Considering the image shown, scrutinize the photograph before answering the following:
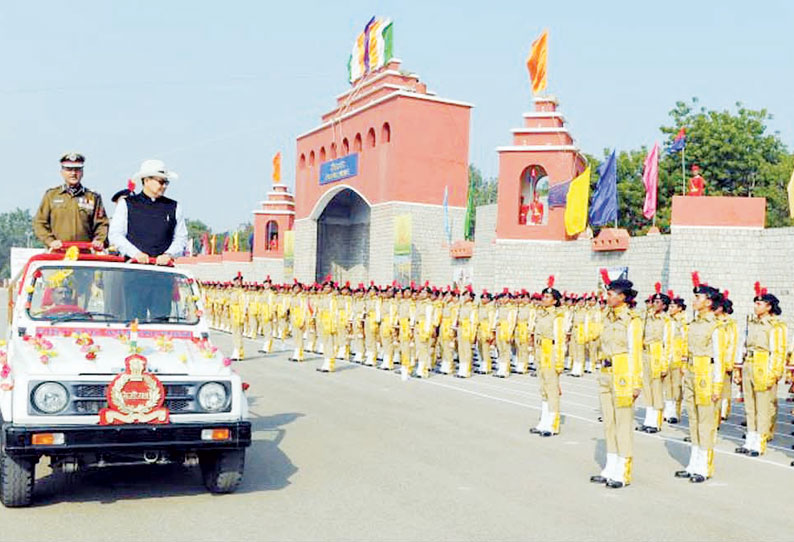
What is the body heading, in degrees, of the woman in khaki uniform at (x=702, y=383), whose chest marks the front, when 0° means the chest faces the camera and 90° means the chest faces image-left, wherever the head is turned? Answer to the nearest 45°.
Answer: approximately 45°

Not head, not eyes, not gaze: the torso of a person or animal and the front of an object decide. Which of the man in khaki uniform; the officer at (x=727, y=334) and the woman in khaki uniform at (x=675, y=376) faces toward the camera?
the man in khaki uniform

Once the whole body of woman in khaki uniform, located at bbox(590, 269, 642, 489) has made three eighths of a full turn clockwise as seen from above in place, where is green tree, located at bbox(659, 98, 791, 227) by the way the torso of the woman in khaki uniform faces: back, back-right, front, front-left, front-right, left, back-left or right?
front

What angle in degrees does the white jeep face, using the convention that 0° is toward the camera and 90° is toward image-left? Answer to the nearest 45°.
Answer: approximately 0°

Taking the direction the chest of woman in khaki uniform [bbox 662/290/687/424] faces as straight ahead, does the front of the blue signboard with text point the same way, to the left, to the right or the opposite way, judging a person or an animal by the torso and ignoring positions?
to the left

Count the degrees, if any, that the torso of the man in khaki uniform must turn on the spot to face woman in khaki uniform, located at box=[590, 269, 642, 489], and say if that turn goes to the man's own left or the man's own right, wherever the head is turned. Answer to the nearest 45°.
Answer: approximately 45° to the man's own left

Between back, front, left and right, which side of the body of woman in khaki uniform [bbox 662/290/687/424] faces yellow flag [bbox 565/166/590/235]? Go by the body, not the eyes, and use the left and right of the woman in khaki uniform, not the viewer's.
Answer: right

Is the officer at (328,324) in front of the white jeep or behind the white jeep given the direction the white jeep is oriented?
behind

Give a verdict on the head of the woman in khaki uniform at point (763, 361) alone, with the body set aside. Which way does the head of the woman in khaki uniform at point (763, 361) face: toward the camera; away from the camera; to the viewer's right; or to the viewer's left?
to the viewer's left

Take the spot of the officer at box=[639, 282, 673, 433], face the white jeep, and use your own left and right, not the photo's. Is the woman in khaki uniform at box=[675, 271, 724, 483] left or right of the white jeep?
left

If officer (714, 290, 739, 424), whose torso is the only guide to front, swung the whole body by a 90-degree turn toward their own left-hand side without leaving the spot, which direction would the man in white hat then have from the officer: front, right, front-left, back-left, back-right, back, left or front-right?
front-right
